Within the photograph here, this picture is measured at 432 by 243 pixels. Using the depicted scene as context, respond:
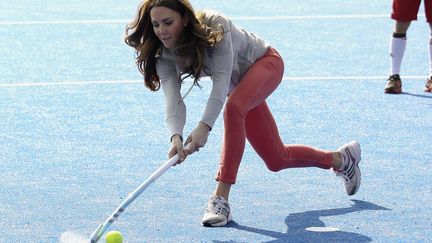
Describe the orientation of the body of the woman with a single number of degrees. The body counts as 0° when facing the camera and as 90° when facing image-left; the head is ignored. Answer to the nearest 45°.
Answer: approximately 45°

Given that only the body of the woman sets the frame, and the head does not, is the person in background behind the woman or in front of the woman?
behind

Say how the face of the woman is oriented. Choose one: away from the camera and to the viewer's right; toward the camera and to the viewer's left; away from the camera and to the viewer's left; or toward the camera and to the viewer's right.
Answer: toward the camera and to the viewer's left
